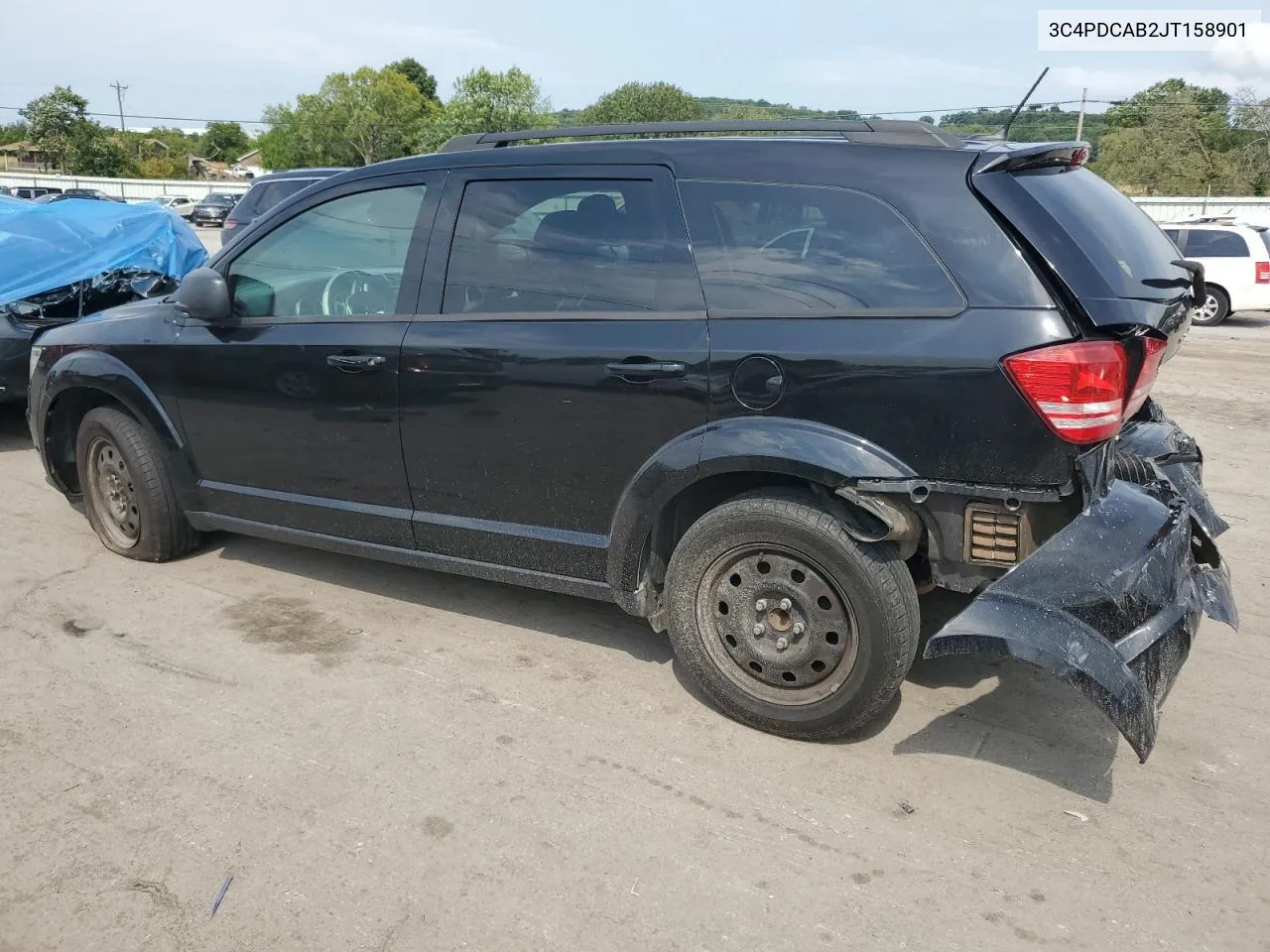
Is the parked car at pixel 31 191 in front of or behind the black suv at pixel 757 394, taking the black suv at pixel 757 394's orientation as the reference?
in front

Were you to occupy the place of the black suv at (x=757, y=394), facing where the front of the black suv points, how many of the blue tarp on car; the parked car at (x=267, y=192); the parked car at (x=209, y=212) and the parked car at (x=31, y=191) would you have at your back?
0

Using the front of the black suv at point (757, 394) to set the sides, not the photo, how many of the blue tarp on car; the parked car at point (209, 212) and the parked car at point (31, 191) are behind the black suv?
0

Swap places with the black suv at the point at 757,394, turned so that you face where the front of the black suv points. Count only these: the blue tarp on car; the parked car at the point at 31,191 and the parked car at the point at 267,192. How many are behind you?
0

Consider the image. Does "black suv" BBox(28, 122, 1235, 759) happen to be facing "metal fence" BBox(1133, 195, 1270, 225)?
no

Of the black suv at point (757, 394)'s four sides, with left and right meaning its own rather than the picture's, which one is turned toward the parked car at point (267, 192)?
front

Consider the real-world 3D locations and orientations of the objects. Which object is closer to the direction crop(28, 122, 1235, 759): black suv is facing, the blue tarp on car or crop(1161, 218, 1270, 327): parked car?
the blue tarp on car

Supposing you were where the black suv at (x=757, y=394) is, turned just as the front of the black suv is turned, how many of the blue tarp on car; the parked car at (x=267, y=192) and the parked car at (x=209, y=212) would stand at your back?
0

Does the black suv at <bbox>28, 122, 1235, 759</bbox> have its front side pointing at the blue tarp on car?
yes

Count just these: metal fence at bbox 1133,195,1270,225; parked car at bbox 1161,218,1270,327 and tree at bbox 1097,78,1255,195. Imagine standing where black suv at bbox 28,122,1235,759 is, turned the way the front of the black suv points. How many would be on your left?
0

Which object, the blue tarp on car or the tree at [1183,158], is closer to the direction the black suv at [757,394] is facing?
the blue tarp on car

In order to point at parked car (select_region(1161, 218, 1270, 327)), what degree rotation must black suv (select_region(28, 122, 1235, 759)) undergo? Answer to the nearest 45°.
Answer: approximately 90° to its right

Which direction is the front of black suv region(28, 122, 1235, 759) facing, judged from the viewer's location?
facing away from the viewer and to the left of the viewer

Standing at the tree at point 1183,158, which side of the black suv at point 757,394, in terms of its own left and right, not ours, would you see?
right
